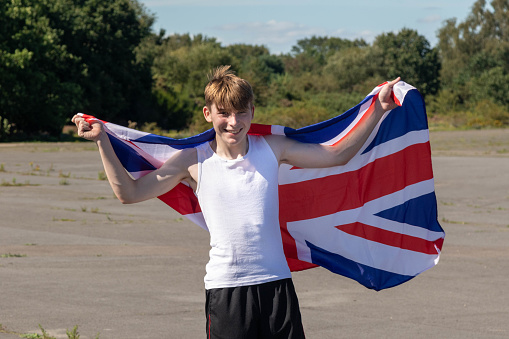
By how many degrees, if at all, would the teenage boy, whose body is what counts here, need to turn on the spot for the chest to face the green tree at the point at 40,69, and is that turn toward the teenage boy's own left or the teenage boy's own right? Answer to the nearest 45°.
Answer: approximately 180°

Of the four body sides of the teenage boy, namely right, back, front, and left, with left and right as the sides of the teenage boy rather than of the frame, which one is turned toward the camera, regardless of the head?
front
